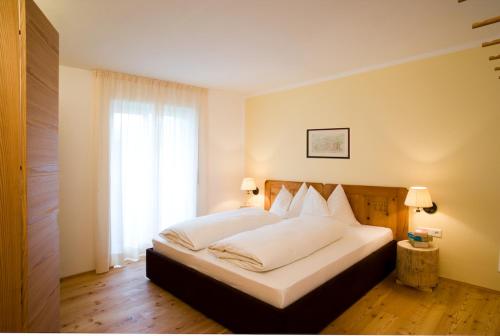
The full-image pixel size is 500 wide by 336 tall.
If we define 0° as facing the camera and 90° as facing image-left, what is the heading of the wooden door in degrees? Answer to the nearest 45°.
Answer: approximately 270°

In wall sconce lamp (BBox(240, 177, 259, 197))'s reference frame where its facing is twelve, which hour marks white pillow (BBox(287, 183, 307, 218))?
The white pillow is roughly at 9 o'clock from the wall sconce lamp.

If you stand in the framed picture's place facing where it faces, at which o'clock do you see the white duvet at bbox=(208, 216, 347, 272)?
The white duvet is roughly at 11 o'clock from the framed picture.

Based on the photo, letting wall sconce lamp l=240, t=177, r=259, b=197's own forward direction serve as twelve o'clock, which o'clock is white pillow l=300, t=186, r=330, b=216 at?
The white pillow is roughly at 9 o'clock from the wall sconce lamp.

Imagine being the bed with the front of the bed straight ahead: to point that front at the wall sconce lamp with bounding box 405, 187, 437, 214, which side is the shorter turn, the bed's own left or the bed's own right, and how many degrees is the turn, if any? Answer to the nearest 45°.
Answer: approximately 180°

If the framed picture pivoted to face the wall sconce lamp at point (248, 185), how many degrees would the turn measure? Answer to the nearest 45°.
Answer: approximately 45° to its right

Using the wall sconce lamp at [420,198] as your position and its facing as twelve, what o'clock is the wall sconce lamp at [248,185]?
the wall sconce lamp at [248,185] is roughly at 2 o'clock from the wall sconce lamp at [420,198].

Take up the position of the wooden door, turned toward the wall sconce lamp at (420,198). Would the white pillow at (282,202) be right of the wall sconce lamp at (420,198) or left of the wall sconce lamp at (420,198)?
left

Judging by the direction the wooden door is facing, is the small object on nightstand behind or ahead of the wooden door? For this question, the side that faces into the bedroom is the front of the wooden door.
ahead

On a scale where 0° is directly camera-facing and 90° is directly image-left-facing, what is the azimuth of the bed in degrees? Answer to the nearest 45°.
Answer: approximately 45°

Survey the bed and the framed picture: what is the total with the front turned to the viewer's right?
0
